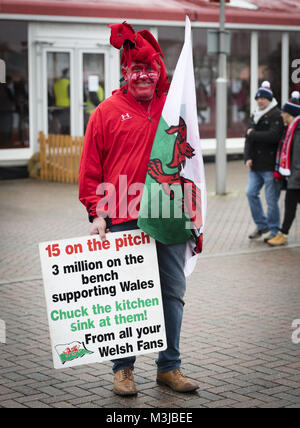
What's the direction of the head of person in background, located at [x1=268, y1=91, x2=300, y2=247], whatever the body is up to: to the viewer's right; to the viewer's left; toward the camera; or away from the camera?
to the viewer's left

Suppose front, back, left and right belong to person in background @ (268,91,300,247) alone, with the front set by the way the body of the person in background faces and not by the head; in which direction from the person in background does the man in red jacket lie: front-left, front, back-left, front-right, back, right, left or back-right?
left

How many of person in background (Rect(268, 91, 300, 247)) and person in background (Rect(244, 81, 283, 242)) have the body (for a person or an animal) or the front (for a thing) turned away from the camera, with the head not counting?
0

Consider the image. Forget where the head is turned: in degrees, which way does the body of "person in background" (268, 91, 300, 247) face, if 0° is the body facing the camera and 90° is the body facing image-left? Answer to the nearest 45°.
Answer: approximately 90°
